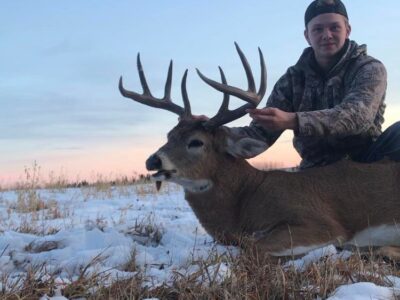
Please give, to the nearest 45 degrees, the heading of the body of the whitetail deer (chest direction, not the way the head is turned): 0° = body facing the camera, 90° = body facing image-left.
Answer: approximately 90°

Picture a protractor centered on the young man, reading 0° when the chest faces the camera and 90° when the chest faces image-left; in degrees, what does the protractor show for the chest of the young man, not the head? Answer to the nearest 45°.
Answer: approximately 45°
